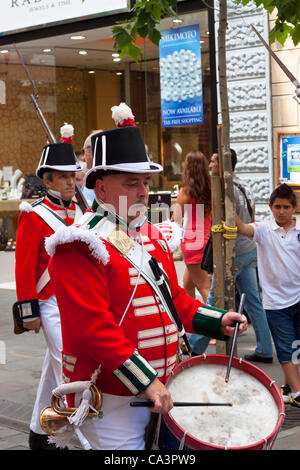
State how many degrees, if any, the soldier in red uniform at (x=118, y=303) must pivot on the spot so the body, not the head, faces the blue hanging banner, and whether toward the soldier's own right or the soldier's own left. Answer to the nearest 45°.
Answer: approximately 135° to the soldier's own left

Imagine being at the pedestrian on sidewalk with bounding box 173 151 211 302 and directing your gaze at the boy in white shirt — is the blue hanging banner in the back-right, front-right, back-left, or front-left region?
back-left

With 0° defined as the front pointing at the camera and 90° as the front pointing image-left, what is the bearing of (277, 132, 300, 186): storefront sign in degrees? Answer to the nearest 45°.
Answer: approximately 0°

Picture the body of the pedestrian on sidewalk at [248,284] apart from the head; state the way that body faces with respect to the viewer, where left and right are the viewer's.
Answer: facing to the left of the viewer

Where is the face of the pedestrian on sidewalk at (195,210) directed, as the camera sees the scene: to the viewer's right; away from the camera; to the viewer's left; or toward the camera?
away from the camera

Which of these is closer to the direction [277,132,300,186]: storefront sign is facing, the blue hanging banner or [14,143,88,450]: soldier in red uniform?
the soldier in red uniform

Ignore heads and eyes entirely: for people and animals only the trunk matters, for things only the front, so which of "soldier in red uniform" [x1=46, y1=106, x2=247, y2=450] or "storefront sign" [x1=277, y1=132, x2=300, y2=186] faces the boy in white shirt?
the storefront sign

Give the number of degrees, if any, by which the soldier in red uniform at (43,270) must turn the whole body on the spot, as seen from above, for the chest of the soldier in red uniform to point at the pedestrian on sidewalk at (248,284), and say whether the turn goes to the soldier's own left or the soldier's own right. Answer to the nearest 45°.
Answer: approximately 90° to the soldier's own left
